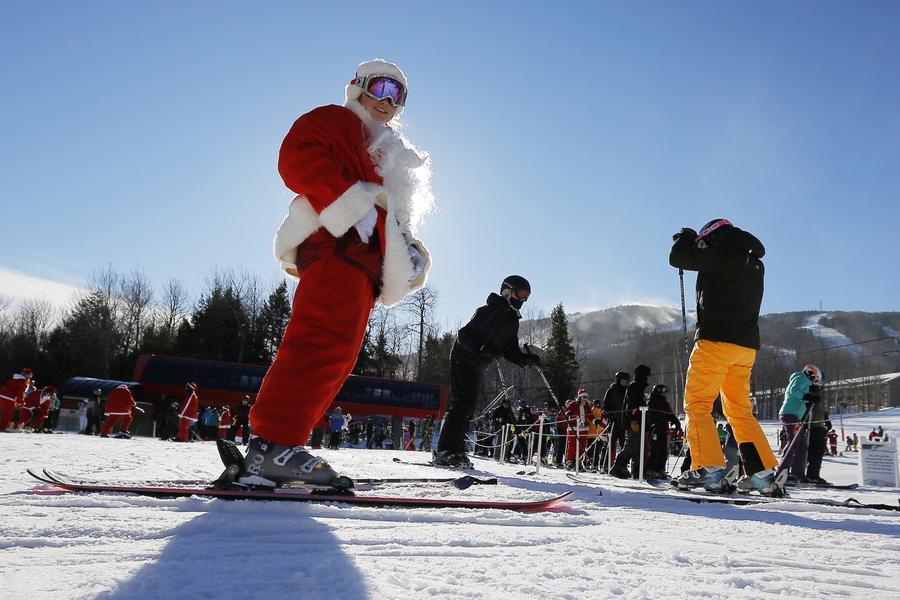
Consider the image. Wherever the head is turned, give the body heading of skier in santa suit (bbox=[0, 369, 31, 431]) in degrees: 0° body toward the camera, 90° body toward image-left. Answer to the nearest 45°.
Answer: approximately 270°

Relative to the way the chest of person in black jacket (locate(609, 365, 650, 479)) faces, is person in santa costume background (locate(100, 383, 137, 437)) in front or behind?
behind

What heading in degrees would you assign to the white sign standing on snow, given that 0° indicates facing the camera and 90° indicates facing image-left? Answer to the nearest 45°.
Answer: approximately 0°

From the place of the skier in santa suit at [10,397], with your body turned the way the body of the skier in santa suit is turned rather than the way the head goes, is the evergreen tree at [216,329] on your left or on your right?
on your left

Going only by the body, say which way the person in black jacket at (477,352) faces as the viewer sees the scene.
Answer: to the viewer's right
